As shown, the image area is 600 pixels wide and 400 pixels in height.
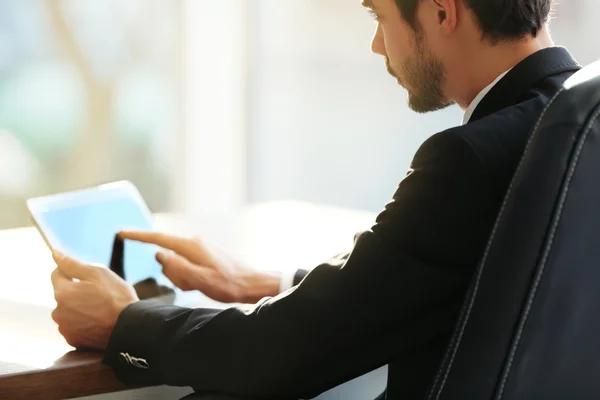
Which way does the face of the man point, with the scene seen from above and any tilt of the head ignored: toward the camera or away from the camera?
away from the camera

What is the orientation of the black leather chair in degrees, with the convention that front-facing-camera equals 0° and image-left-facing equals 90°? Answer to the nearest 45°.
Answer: approximately 135°

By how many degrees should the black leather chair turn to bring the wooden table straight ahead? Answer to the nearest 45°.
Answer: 0° — it already faces it
